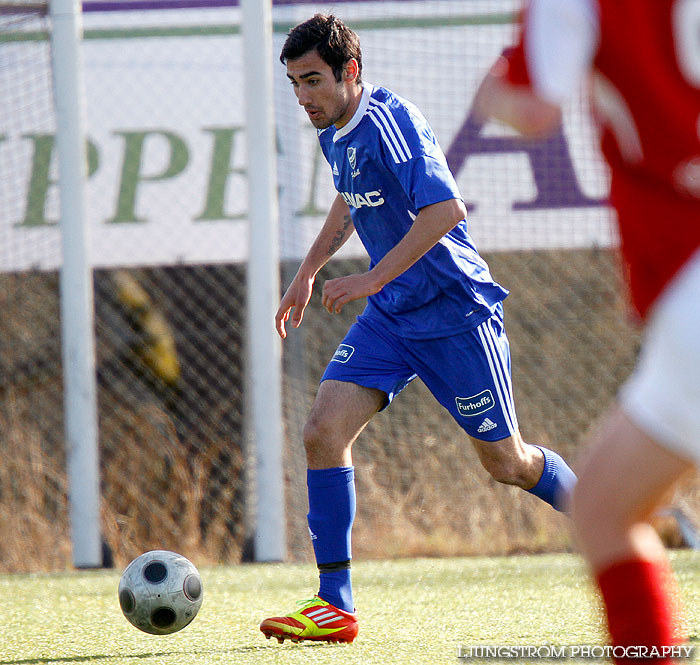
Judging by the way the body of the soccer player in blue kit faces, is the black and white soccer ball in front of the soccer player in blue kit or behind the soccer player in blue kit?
in front

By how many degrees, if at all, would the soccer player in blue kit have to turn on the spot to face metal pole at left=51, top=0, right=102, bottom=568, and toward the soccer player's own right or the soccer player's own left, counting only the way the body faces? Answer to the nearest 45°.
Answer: approximately 90° to the soccer player's own right

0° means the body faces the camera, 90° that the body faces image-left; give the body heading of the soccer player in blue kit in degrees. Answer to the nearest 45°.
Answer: approximately 45°

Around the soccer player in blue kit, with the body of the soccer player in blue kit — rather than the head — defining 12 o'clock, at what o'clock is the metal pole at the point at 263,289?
The metal pole is roughly at 4 o'clock from the soccer player in blue kit.
